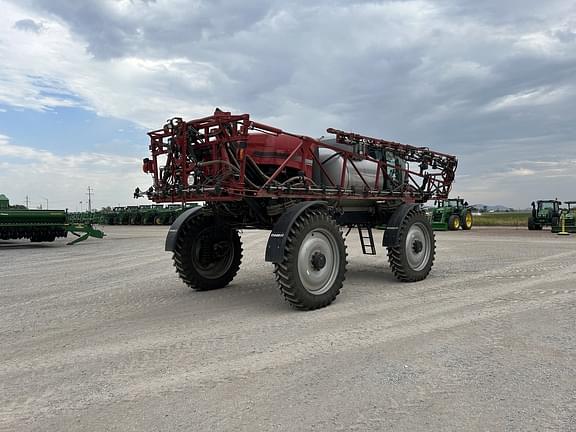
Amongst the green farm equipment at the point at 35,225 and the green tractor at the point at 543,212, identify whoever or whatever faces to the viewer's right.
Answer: the green farm equipment

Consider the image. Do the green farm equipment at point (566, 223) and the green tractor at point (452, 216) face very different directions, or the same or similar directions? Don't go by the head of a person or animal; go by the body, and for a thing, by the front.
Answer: same or similar directions

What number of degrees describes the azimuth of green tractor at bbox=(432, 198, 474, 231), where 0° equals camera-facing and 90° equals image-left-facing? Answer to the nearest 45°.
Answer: approximately 45°

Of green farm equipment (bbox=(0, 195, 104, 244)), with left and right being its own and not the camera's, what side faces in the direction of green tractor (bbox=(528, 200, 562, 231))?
front

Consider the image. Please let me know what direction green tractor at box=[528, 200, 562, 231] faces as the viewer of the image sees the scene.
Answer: facing the viewer and to the left of the viewer

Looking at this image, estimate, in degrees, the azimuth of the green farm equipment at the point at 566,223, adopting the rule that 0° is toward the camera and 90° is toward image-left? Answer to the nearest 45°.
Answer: approximately 45°

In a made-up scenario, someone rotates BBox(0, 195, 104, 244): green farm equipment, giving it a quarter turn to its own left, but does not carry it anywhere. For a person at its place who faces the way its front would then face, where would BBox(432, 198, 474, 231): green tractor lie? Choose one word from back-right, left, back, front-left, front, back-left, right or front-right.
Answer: right

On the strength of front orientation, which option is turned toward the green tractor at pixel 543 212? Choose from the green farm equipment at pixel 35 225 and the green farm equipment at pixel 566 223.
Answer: the green farm equipment at pixel 35 225

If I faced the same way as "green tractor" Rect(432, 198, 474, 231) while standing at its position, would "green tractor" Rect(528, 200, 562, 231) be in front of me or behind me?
behind

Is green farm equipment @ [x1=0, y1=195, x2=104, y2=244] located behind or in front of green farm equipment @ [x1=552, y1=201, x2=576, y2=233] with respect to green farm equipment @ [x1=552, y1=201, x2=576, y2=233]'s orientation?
in front

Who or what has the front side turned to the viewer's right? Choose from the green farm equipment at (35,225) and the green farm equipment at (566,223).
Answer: the green farm equipment at (35,225)

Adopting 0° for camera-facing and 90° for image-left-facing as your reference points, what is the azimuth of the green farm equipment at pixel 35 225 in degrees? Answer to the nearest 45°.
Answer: approximately 270°

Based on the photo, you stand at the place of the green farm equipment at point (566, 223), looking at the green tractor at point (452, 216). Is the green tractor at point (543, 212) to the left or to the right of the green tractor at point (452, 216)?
right
